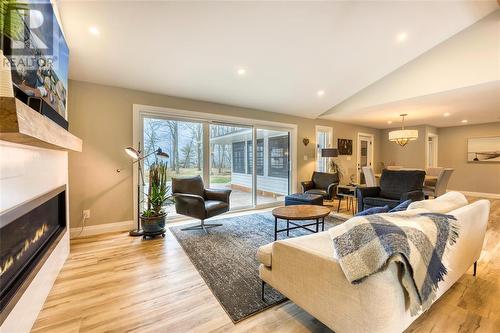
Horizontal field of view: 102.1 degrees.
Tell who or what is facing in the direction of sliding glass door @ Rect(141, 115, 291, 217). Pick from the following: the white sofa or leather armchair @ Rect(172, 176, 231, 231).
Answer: the white sofa

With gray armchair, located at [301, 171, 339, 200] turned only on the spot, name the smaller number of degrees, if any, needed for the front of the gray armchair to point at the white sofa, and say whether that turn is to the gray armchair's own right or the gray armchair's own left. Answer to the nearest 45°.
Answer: approximately 45° to the gray armchair's own left

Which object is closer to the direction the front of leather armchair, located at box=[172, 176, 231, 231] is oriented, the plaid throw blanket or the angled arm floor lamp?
the plaid throw blanket

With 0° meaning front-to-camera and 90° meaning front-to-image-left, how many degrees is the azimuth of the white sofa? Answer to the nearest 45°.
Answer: approximately 135°

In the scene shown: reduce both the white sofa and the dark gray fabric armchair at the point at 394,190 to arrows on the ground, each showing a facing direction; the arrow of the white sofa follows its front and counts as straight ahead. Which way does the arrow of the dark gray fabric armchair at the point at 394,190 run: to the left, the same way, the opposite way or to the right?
to the left

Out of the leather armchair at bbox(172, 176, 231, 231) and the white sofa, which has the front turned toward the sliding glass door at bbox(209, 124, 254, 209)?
the white sofa

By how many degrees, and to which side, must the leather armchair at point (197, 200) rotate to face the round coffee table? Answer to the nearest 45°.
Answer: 0° — it already faces it

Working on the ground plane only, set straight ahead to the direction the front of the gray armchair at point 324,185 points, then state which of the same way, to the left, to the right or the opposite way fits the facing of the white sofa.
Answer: to the right

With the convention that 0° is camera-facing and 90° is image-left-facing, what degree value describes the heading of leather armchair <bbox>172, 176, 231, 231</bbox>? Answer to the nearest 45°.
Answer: approximately 315°

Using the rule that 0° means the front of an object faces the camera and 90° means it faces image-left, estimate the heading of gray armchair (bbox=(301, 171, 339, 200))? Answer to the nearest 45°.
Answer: approximately 45°
